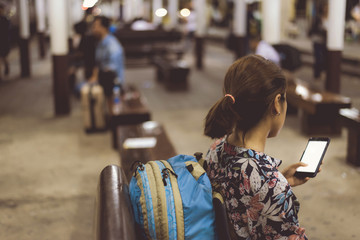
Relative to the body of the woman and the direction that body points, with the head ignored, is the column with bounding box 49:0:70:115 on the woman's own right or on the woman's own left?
on the woman's own left

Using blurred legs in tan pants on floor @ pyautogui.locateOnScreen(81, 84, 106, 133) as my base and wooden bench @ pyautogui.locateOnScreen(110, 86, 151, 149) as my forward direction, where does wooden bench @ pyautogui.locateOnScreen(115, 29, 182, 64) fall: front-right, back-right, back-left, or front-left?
back-left

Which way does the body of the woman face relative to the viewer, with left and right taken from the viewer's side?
facing away from the viewer and to the right of the viewer

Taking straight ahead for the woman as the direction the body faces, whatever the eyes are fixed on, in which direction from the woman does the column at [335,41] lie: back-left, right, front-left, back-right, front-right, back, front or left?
front-left

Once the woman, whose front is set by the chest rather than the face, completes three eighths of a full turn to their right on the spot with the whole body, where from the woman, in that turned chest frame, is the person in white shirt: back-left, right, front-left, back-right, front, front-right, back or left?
back

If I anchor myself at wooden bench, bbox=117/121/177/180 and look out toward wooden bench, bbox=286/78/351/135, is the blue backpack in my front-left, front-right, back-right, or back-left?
back-right

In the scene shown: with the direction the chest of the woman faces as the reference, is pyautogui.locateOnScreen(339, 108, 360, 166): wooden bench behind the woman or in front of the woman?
in front

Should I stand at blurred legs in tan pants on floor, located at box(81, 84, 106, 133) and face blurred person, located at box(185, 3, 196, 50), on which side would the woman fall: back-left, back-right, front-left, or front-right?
back-right

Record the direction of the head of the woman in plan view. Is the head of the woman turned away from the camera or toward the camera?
away from the camera

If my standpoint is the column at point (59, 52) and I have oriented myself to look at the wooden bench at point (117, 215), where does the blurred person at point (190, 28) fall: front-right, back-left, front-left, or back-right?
back-left

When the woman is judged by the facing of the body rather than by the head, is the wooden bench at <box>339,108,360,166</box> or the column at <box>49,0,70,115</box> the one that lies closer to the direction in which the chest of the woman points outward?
the wooden bench

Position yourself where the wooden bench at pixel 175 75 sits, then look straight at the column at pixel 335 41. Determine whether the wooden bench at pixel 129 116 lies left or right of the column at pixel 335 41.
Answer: right

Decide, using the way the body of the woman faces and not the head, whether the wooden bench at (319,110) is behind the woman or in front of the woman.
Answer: in front
